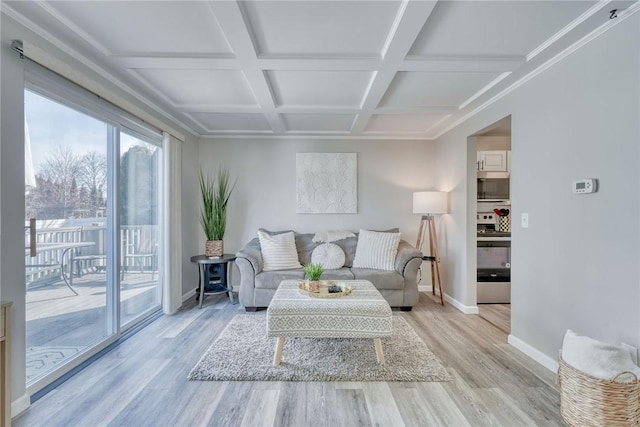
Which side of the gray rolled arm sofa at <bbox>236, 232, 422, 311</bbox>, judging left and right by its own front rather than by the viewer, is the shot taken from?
front

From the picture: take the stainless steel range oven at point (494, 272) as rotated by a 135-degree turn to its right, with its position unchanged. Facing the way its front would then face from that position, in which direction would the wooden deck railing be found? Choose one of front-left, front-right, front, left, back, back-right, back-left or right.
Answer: left

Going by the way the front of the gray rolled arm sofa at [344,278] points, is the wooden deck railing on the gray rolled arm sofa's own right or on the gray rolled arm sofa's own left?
on the gray rolled arm sofa's own right

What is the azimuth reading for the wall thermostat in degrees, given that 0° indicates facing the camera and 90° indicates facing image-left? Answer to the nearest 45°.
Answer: approximately 45°

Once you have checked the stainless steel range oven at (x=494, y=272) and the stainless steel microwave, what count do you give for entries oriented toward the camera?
2

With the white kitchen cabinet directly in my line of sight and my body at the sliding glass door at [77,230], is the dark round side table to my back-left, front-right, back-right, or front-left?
front-left

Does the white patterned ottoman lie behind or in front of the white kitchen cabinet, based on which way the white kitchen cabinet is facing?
in front

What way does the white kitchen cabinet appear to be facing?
toward the camera

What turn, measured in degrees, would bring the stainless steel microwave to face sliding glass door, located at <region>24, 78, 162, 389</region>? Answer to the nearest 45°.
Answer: approximately 45° to its right

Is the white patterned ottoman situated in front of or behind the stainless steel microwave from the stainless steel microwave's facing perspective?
in front

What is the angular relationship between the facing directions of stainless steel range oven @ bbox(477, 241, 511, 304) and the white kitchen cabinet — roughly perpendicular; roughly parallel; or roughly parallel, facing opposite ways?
roughly parallel

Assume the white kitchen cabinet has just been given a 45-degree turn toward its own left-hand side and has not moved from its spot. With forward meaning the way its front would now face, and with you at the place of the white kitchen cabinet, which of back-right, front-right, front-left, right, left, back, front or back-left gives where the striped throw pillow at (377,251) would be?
right

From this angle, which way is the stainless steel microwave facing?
toward the camera

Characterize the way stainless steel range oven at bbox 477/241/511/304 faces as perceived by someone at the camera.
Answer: facing the viewer

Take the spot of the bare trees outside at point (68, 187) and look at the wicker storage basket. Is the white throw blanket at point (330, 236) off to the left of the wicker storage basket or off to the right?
left

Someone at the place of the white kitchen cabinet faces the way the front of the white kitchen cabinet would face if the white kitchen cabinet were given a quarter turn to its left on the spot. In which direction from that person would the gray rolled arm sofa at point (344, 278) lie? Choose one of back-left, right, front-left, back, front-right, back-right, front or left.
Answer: back-right
